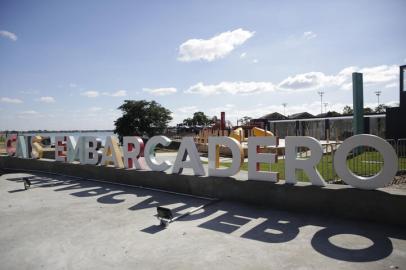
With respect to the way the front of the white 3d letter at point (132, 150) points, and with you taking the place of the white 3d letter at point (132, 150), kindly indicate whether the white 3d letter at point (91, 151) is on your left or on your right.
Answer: on your right

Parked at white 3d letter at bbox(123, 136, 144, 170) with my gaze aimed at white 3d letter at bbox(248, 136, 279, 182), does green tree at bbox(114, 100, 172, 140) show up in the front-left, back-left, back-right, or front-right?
back-left

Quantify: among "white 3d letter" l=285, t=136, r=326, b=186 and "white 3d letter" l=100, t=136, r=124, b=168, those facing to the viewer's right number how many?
0

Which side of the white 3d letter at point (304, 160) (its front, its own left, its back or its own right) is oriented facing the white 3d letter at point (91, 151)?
right

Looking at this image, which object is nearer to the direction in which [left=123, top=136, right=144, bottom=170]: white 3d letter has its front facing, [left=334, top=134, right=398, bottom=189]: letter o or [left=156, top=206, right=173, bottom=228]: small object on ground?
the small object on ground

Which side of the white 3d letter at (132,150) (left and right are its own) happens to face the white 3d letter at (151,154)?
left

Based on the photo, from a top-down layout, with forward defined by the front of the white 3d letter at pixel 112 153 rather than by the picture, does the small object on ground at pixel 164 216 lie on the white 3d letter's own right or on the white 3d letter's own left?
on the white 3d letter's own left

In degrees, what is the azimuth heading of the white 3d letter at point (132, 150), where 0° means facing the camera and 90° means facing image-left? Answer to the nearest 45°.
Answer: approximately 45°

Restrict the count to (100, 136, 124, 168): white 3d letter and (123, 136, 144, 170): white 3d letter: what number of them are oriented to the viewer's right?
0

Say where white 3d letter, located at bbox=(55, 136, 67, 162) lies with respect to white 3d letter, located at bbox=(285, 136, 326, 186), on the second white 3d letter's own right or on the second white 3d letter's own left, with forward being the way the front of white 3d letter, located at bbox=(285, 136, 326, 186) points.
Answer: on the second white 3d letter's own right

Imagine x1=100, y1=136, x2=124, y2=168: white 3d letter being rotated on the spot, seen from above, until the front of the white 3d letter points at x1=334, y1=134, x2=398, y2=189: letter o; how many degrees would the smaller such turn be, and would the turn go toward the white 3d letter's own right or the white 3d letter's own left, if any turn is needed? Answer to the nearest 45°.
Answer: approximately 90° to the white 3d letter's own left

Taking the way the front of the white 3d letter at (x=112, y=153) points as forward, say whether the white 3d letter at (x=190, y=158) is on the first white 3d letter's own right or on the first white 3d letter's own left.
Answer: on the first white 3d letter's own left
